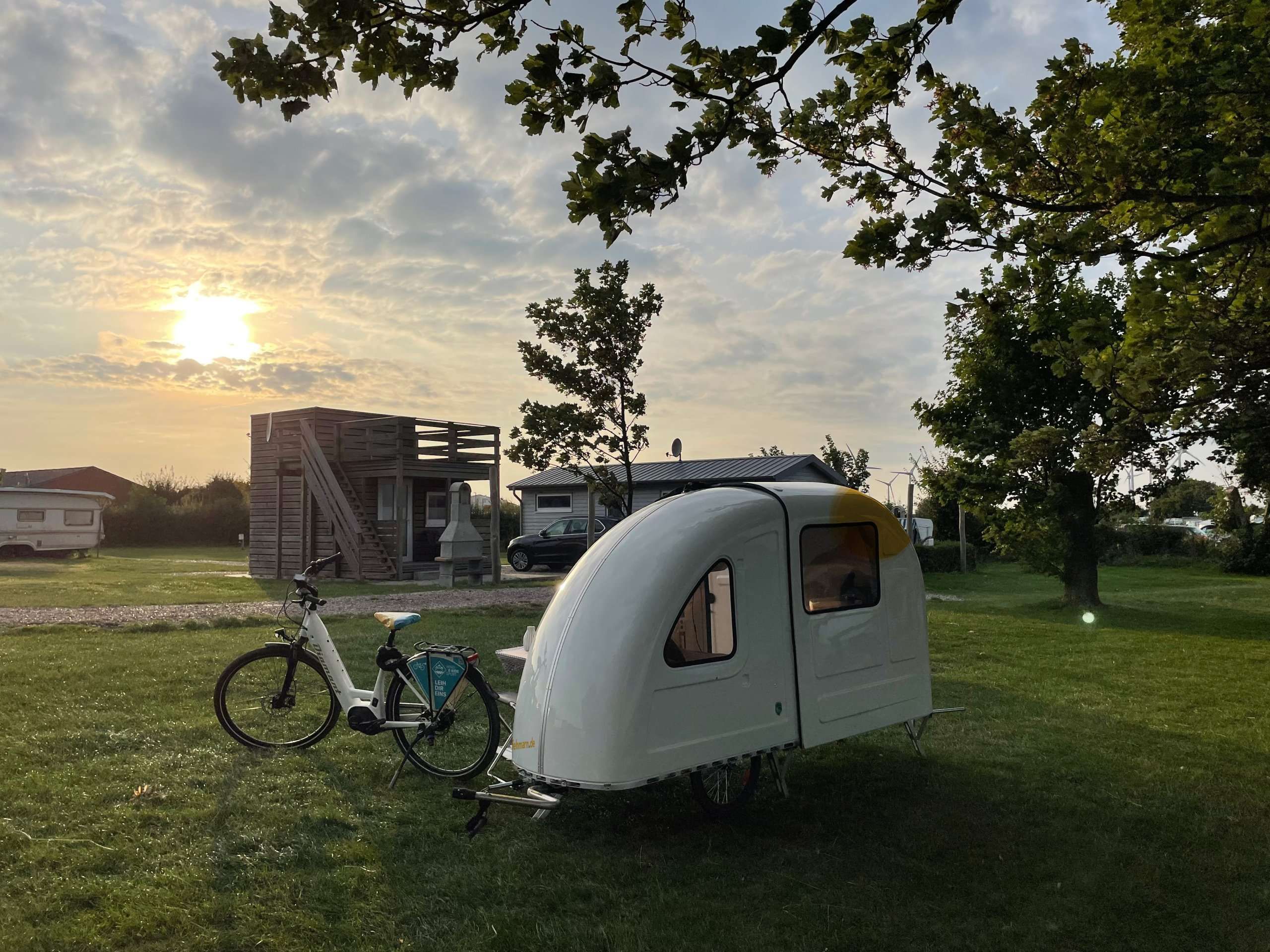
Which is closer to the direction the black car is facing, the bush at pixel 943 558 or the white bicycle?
the white bicycle

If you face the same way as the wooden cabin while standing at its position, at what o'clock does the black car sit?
The black car is roughly at 10 o'clock from the wooden cabin.

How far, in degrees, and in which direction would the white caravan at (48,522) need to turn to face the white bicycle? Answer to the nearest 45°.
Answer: approximately 90° to its left

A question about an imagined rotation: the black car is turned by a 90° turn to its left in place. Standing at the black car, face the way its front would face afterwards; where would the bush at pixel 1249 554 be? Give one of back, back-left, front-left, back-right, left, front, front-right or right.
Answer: left

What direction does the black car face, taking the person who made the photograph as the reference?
facing to the left of the viewer

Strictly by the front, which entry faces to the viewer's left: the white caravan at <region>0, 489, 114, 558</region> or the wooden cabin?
the white caravan

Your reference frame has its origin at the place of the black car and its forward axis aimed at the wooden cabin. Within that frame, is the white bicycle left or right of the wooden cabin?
left

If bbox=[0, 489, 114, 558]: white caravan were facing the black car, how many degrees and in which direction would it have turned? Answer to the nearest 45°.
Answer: approximately 135° to its left

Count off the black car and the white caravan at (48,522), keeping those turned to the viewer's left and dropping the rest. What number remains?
2

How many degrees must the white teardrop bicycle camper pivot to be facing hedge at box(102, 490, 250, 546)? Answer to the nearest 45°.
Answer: approximately 90° to its right

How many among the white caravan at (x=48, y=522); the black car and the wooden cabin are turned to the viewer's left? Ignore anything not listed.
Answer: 2

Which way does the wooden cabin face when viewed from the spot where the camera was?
facing the viewer and to the right of the viewer

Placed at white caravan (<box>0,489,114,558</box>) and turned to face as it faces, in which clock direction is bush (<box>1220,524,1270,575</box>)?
The bush is roughly at 7 o'clock from the white caravan.

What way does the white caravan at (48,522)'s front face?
to the viewer's left
